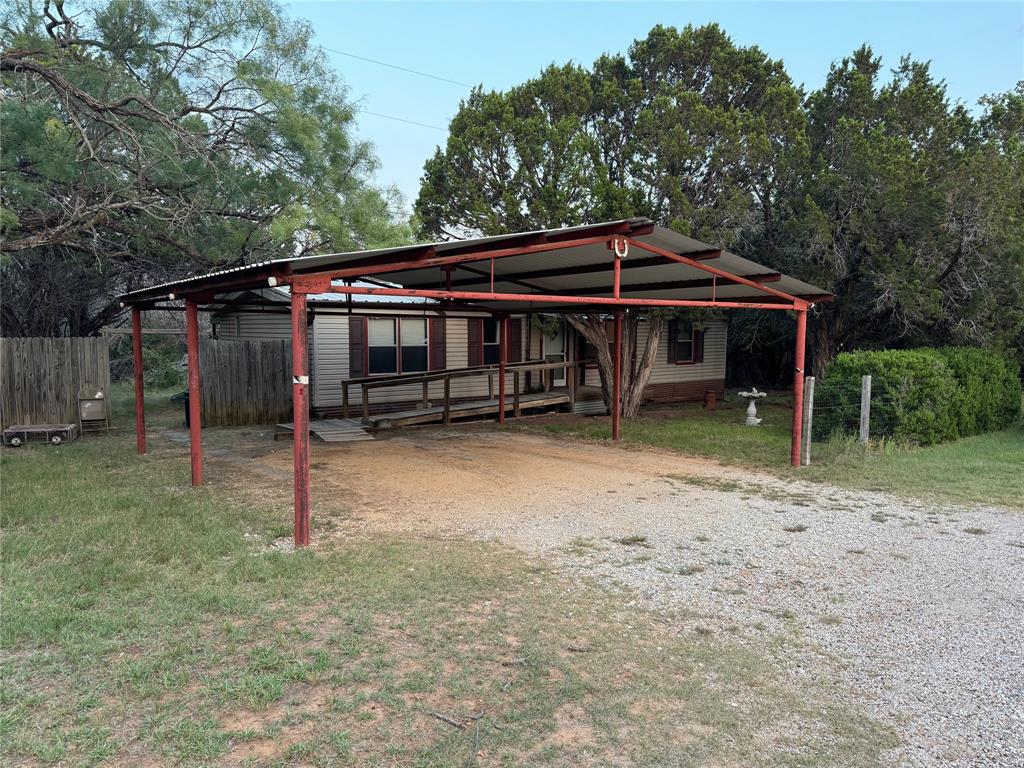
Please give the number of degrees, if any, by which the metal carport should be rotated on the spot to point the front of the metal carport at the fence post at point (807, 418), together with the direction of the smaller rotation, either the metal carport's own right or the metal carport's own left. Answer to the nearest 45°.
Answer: approximately 45° to the metal carport's own left

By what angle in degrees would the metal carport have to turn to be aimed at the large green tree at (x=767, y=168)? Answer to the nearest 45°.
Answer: approximately 90° to its left

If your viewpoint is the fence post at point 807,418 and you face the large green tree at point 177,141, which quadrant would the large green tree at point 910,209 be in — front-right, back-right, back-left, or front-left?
back-right

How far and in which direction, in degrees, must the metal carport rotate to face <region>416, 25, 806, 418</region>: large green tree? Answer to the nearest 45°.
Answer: approximately 90° to its left

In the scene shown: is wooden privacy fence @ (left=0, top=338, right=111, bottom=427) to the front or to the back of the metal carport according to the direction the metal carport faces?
to the back

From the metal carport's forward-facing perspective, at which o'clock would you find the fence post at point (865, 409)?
The fence post is roughly at 10 o'clock from the metal carport.

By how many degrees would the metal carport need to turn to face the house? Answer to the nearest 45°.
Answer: approximately 135° to its left

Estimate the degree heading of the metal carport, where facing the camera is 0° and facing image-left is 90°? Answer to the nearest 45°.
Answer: approximately 315°

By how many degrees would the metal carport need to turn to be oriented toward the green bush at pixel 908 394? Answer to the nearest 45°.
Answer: approximately 45° to its left
